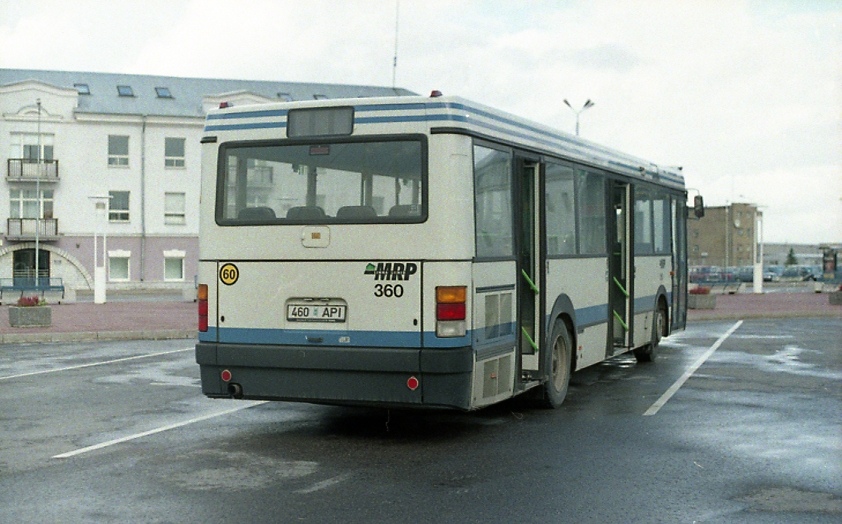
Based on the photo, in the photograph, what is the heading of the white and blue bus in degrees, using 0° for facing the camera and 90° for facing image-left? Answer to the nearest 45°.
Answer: approximately 225°
